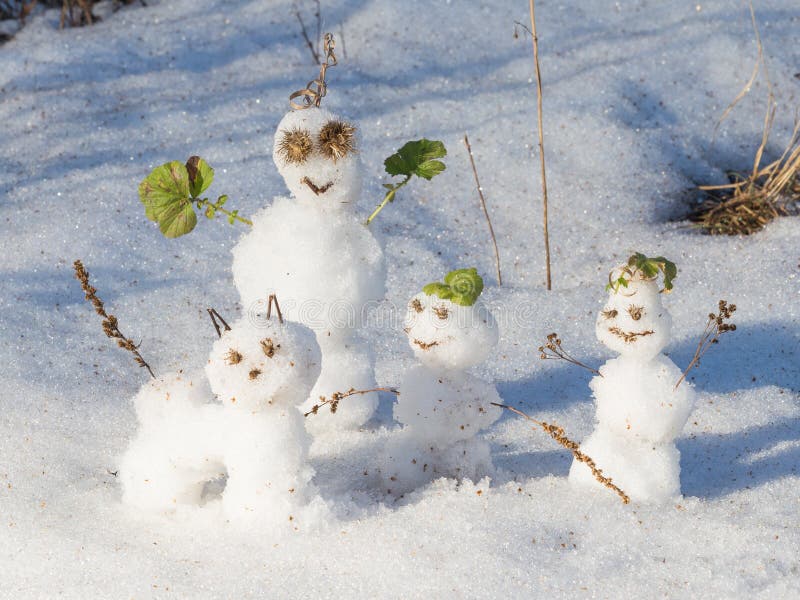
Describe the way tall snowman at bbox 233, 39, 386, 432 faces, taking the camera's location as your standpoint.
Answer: facing the viewer

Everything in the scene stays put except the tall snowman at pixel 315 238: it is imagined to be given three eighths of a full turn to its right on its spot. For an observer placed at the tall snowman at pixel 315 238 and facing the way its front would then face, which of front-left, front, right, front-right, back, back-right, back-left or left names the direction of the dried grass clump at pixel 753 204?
right
